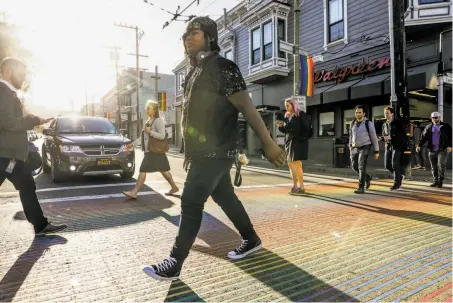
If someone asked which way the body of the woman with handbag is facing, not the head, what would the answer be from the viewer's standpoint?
to the viewer's left

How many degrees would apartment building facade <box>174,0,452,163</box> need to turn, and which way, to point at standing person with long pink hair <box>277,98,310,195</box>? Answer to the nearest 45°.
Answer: approximately 45° to its left

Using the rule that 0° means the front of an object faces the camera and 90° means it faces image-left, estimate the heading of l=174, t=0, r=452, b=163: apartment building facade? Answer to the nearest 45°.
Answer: approximately 45°

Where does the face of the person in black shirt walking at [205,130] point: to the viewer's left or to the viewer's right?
to the viewer's left

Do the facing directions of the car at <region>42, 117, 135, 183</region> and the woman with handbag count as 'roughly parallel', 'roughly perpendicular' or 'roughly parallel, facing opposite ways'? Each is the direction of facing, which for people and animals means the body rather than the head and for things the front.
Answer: roughly perpendicular

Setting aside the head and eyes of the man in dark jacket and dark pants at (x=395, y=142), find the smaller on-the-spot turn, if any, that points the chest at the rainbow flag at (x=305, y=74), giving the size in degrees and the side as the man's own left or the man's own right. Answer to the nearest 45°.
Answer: approximately 90° to the man's own right

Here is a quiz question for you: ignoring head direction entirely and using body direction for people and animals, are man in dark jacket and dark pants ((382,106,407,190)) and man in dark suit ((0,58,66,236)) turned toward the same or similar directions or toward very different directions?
very different directions
